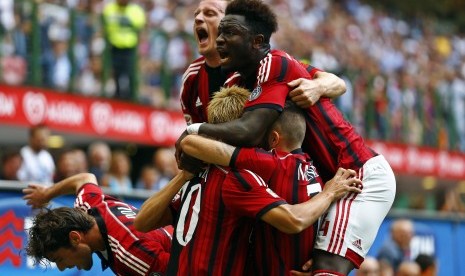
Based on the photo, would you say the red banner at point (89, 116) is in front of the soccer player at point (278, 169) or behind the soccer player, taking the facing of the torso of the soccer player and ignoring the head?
in front

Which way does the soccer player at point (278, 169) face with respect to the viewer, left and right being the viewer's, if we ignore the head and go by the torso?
facing away from the viewer and to the left of the viewer

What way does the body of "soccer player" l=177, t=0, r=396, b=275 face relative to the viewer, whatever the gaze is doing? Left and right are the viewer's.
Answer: facing to the left of the viewer

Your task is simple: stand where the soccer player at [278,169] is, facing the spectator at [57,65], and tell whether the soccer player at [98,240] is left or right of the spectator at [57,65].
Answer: left

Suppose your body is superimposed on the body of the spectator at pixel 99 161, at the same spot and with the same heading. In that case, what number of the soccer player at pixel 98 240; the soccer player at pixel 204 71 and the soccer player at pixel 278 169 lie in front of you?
3

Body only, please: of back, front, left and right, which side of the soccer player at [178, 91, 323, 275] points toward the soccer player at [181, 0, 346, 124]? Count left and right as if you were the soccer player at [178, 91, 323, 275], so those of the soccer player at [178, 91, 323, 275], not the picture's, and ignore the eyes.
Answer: front

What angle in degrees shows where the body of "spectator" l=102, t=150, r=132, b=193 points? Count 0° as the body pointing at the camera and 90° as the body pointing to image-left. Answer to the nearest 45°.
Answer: approximately 0°
